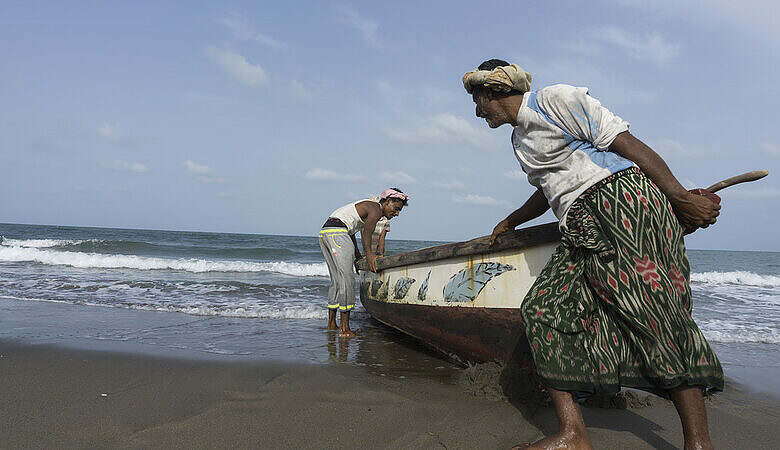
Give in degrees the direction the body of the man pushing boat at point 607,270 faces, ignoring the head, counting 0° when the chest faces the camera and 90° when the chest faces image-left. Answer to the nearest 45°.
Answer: approximately 90°

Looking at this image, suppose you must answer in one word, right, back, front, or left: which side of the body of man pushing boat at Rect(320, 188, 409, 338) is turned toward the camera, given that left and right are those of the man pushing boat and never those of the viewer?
right

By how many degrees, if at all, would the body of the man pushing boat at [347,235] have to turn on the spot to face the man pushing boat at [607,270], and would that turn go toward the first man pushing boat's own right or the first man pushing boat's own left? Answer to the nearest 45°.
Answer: approximately 90° to the first man pushing boat's own right

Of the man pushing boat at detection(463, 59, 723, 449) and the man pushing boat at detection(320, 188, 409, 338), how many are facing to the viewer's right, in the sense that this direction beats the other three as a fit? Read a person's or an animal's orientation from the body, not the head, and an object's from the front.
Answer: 1

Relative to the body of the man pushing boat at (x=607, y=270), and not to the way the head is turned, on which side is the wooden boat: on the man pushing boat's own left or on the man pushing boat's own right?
on the man pushing boat's own right

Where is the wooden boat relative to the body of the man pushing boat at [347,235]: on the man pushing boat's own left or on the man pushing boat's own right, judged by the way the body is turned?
on the man pushing boat's own right
